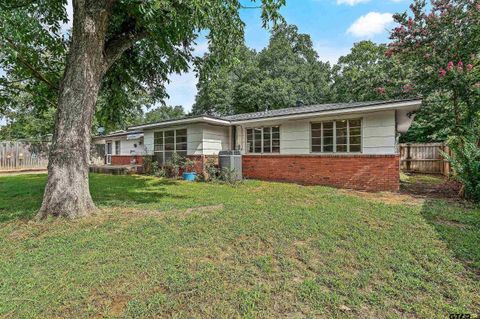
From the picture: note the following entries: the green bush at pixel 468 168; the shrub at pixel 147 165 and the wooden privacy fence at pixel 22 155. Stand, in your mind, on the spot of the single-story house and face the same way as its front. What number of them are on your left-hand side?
1

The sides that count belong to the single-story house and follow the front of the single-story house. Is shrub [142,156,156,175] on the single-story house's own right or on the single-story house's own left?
on the single-story house's own right

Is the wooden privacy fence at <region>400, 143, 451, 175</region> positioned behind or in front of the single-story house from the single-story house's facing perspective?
behind

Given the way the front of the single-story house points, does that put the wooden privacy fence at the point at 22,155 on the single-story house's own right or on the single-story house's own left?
on the single-story house's own right

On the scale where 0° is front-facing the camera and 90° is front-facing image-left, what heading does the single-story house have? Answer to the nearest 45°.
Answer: approximately 45°

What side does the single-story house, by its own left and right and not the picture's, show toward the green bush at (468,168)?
left

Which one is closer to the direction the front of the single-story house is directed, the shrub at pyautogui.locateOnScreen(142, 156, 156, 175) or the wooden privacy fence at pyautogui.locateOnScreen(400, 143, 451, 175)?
the shrub
